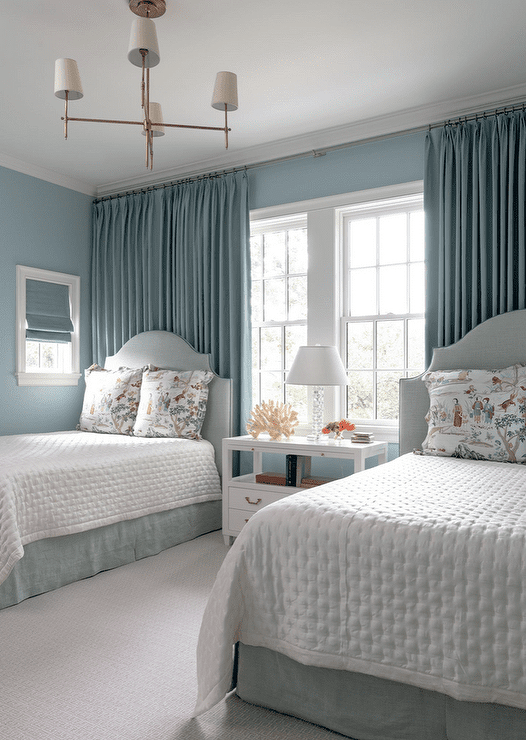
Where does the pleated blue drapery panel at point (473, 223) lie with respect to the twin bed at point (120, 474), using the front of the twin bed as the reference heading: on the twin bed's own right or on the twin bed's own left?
on the twin bed's own left

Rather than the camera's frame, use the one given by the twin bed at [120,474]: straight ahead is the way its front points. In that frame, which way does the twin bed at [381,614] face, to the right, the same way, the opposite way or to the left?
the same way

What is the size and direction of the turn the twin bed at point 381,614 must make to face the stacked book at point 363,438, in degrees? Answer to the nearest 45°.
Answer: approximately 135° to its right

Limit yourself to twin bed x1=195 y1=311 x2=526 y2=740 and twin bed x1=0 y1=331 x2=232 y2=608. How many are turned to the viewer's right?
0

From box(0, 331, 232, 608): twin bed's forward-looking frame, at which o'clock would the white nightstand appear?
The white nightstand is roughly at 8 o'clock from the twin bed.

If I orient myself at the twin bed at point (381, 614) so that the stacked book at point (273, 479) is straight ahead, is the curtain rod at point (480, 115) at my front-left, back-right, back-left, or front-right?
front-right

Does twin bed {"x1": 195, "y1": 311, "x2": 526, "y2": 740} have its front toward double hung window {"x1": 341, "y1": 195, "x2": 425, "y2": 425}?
no

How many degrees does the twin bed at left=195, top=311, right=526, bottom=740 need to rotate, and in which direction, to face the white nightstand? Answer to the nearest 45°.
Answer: approximately 135° to its right

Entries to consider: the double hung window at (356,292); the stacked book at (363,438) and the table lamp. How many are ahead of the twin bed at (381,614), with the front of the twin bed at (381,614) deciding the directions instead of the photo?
0

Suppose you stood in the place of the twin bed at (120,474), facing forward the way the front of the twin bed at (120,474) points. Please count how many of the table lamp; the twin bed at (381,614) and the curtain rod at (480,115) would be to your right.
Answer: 0

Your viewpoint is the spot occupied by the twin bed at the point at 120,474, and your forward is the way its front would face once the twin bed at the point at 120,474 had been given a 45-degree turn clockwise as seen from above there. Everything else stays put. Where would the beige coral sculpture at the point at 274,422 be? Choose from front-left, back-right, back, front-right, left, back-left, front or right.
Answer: back

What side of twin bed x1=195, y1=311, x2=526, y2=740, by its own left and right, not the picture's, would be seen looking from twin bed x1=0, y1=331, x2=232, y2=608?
right

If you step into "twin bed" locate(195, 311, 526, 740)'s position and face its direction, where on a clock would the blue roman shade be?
The blue roman shade is roughly at 3 o'clock from the twin bed.

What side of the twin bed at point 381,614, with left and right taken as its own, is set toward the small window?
right

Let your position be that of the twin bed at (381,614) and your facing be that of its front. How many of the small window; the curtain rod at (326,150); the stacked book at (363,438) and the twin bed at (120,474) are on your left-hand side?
0

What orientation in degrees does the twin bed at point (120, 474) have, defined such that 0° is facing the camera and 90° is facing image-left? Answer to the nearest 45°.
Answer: approximately 45°

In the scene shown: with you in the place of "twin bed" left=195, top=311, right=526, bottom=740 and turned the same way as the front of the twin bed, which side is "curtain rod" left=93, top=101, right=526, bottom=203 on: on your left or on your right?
on your right

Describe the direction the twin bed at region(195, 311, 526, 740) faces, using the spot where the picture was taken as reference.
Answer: facing the viewer and to the left of the viewer
